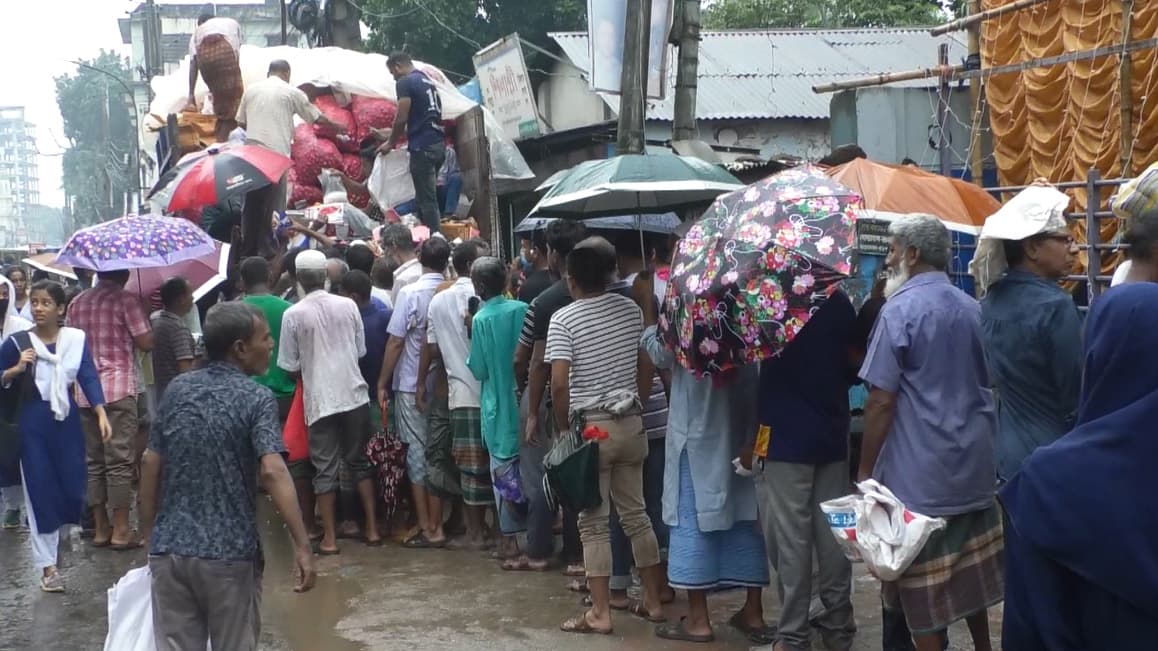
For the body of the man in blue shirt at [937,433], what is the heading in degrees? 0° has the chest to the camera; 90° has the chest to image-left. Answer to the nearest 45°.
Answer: approximately 135°

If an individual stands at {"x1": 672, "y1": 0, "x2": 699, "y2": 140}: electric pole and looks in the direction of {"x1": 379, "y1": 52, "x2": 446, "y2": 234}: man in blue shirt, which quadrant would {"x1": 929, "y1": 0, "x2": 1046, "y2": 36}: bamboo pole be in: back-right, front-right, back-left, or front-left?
back-left

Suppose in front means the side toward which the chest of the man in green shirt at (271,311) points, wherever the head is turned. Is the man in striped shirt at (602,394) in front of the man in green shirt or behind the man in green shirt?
behind

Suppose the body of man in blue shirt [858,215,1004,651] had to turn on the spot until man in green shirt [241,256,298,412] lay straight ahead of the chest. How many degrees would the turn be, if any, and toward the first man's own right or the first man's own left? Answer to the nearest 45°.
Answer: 0° — they already face them

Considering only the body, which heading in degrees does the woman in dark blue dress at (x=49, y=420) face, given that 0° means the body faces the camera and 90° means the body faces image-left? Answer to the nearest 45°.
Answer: approximately 0°

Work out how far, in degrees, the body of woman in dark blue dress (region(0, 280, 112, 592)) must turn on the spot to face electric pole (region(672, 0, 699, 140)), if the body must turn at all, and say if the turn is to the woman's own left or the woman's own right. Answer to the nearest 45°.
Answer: approximately 90° to the woman's own left

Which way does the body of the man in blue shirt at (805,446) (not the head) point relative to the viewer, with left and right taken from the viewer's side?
facing away from the viewer

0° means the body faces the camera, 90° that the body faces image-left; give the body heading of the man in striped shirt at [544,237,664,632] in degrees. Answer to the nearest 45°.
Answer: approximately 135°
